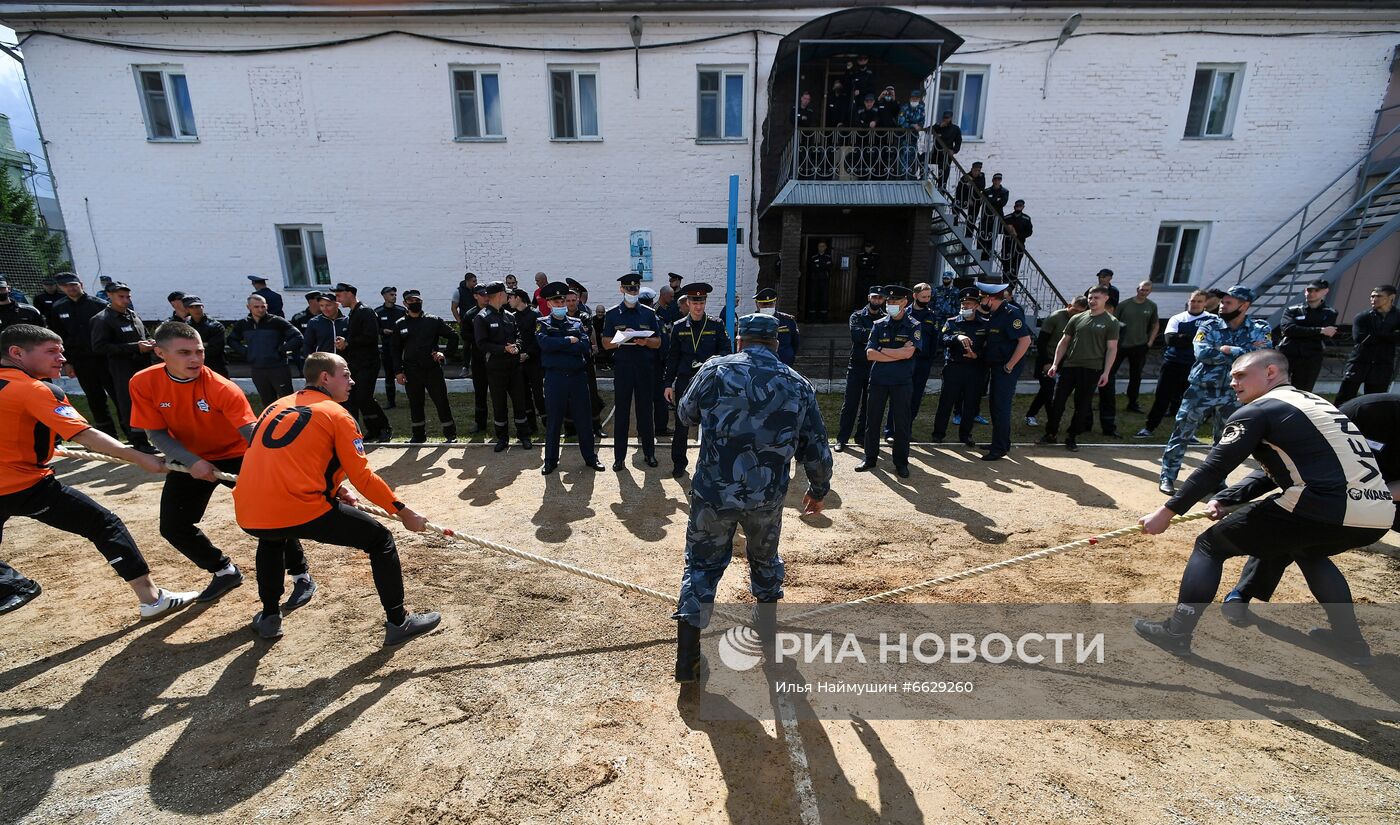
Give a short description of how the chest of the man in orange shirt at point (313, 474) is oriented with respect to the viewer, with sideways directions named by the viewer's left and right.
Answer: facing away from the viewer and to the right of the viewer

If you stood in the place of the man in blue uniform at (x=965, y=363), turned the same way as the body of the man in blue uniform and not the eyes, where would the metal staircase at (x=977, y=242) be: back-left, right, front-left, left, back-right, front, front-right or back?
back

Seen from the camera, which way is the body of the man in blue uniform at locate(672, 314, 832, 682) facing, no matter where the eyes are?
away from the camera

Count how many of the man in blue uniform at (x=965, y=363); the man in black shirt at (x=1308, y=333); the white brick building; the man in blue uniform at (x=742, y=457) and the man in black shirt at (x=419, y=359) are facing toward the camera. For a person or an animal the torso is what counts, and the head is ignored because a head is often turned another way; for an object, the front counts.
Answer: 4

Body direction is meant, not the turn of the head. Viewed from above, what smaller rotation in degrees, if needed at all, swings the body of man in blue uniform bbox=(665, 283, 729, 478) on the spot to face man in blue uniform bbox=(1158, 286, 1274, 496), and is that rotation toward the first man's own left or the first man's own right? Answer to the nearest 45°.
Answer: approximately 90° to the first man's own left

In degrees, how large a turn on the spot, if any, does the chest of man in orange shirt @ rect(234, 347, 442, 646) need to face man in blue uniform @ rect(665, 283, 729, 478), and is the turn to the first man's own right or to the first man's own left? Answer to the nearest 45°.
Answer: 0° — they already face them

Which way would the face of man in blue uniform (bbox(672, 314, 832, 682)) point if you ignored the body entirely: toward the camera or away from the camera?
away from the camera

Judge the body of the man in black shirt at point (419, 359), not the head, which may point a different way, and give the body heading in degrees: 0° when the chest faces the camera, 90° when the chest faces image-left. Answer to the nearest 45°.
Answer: approximately 0°

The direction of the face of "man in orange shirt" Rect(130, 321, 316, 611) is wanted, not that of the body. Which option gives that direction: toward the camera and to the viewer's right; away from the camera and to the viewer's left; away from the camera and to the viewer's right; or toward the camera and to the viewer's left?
toward the camera and to the viewer's right

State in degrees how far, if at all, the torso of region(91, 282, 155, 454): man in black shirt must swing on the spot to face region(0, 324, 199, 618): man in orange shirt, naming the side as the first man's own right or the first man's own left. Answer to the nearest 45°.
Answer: approximately 45° to the first man's own right

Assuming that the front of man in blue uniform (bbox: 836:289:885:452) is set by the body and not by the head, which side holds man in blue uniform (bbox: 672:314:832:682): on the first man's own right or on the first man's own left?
on the first man's own right

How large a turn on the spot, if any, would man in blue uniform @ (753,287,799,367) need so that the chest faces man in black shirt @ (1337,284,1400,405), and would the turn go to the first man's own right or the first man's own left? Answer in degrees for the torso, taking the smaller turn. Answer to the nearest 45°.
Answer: approximately 90° to the first man's own left

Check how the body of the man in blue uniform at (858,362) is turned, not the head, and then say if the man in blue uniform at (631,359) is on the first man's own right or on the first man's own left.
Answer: on the first man's own right

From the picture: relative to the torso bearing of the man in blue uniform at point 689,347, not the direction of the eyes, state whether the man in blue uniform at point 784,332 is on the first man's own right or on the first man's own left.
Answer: on the first man's own left
